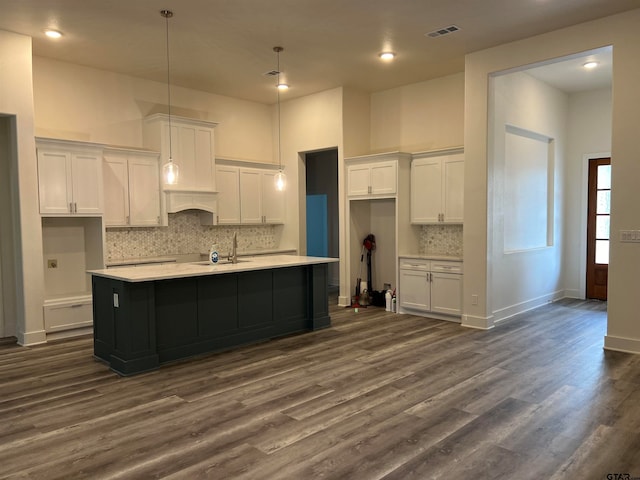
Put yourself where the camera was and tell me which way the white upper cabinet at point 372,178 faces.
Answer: facing the viewer and to the left of the viewer

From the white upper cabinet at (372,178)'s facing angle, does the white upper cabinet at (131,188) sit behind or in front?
in front

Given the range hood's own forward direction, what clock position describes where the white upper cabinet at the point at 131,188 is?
The white upper cabinet is roughly at 4 o'clock from the range hood.

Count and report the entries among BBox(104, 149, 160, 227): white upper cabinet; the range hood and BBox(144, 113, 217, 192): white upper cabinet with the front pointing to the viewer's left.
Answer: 0

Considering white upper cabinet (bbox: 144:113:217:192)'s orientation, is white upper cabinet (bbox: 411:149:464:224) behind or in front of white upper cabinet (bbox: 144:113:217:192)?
in front

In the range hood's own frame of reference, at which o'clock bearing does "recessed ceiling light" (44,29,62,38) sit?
The recessed ceiling light is roughly at 3 o'clock from the range hood.

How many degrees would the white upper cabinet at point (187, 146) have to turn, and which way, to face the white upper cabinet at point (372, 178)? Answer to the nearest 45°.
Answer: approximately 45° to its left

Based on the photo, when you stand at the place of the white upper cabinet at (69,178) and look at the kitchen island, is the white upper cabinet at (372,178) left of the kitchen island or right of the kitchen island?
left

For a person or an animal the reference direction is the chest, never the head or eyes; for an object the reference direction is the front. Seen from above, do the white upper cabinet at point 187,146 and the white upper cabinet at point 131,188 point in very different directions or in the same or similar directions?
same or similar directions

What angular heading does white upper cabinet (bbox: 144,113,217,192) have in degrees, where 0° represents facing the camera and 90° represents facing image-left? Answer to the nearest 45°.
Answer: approximately 315°

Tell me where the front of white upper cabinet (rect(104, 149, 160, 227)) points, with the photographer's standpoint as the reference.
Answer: facing the viewer and to the right of the viewer
